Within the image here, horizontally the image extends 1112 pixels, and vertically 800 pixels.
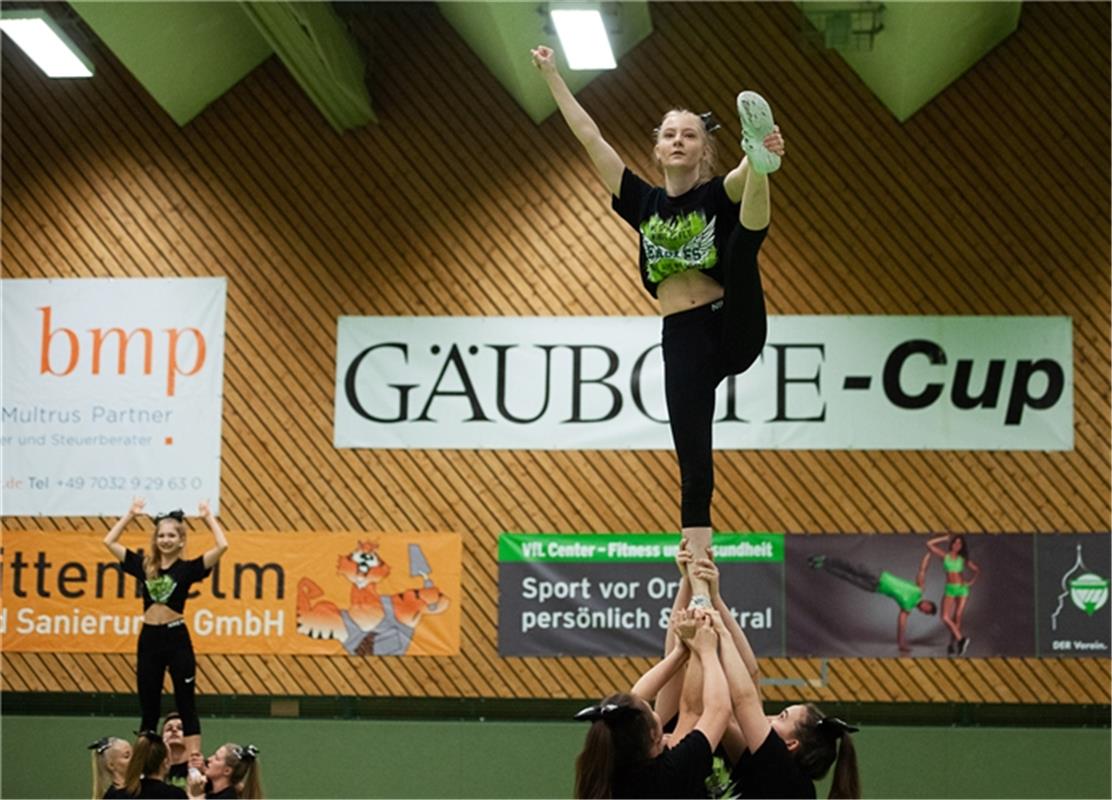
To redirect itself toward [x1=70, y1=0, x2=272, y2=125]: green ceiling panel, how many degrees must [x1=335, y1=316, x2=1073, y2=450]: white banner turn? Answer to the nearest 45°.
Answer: approximately 90° to its right

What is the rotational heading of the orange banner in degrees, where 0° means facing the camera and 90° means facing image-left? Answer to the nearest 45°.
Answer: approximately 0°

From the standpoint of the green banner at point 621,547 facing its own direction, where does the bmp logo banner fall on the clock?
The bmp logo banner is roughly at 3 o'clock from the green banner.

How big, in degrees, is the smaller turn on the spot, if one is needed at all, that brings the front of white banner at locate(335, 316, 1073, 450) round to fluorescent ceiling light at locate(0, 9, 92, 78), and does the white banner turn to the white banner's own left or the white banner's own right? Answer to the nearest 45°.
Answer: approximately 90° to the white banner's own right

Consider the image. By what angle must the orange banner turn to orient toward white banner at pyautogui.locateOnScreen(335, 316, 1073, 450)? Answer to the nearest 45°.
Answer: approximately 90° to its left
